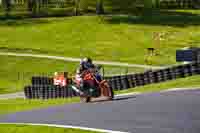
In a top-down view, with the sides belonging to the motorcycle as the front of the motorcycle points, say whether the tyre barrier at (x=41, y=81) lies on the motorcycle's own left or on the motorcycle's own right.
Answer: on the motorcycle's own right

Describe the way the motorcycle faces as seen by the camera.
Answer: facing the viewer and to the left of the viewer

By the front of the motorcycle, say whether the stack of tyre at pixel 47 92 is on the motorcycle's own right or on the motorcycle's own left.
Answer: on the motorcycle's own right
